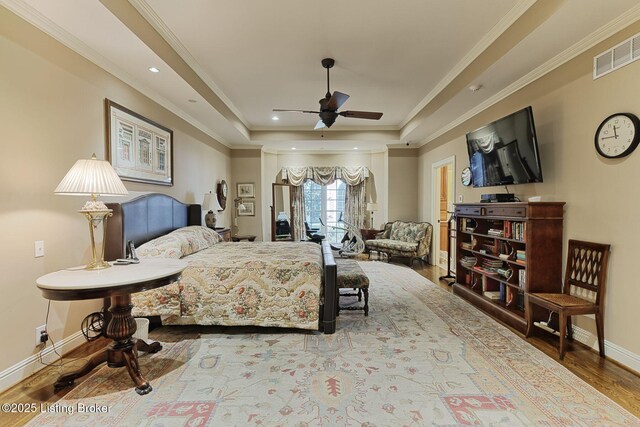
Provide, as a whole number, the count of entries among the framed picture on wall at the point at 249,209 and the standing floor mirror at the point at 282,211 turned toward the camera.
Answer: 2

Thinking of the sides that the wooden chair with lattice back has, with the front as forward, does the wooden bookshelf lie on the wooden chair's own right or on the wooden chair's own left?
on the wooden chair's own right

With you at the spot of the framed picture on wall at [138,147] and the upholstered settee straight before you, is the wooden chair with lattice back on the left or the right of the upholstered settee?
right

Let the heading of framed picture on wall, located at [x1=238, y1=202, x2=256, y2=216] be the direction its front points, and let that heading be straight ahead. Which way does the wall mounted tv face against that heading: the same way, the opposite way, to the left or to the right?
to the right

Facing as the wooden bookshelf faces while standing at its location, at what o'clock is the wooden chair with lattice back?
The wooden chair with lattice back is roughly at 9 o'clock from the wooden bookshelf.

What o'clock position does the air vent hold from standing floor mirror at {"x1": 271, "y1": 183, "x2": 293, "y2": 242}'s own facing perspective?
The air vent is roughly at 11 o'clock from the standing floor mirror.

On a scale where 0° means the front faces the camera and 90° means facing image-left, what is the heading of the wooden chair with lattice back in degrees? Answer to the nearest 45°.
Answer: approximately 45°

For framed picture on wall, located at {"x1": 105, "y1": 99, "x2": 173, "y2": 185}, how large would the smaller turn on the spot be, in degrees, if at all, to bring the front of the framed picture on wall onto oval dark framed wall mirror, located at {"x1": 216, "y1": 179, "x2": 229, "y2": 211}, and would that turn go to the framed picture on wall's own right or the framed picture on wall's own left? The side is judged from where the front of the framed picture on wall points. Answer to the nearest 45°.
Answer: approximately 90° to the framed picture on wall's own left

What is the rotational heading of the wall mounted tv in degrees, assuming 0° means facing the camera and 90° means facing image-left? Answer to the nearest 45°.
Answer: approximately 45°
